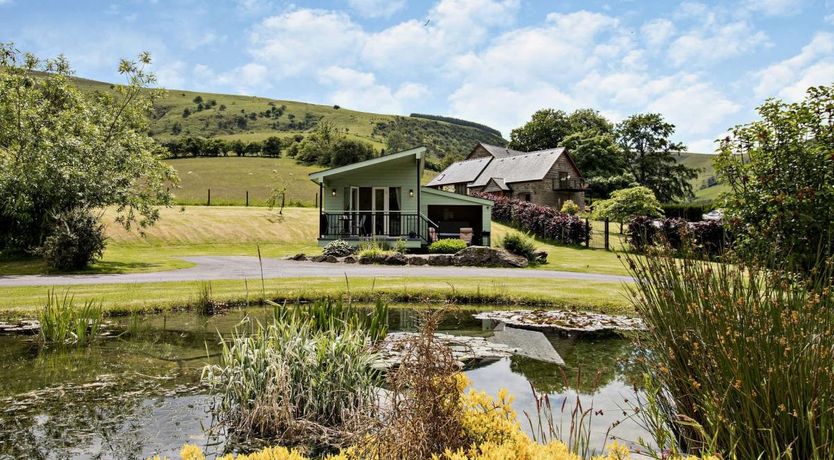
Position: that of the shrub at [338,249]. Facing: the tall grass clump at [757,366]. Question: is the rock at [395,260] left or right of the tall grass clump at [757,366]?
left

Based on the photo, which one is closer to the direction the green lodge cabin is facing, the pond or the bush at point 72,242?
the pond

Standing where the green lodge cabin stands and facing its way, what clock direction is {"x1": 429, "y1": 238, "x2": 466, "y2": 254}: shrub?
The shrub is roughly at 11 o'clock from the green lodge cabin.

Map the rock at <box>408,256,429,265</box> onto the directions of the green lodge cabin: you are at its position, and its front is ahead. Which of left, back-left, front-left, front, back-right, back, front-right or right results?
front

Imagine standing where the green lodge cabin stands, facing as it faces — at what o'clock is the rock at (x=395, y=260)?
The rock is roughly at 12 o'clock from the green lodge cabin.

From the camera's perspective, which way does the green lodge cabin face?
toward the camera

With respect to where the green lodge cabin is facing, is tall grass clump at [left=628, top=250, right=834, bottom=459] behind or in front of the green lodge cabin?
in front

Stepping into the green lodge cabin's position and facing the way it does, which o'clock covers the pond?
The pond is roughly at 12 o'clock from the green lodge cabin.

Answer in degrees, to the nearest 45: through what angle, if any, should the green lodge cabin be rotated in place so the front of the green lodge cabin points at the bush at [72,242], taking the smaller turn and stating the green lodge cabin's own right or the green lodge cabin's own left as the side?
approximately 45° to the green lodge cabin's own right

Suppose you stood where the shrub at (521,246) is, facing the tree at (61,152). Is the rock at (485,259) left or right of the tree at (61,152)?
left

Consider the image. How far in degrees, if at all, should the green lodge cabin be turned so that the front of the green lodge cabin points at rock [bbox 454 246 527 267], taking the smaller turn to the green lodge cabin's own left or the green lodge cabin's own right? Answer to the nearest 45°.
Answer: approximately 45° to the green lodge cabin's own left

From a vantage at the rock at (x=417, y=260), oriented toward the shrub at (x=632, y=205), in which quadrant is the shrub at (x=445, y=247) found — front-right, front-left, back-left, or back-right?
front-left

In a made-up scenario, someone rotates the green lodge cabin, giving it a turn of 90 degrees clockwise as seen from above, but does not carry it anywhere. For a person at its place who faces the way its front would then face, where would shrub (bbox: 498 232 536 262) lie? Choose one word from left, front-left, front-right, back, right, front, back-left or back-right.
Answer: back-left
